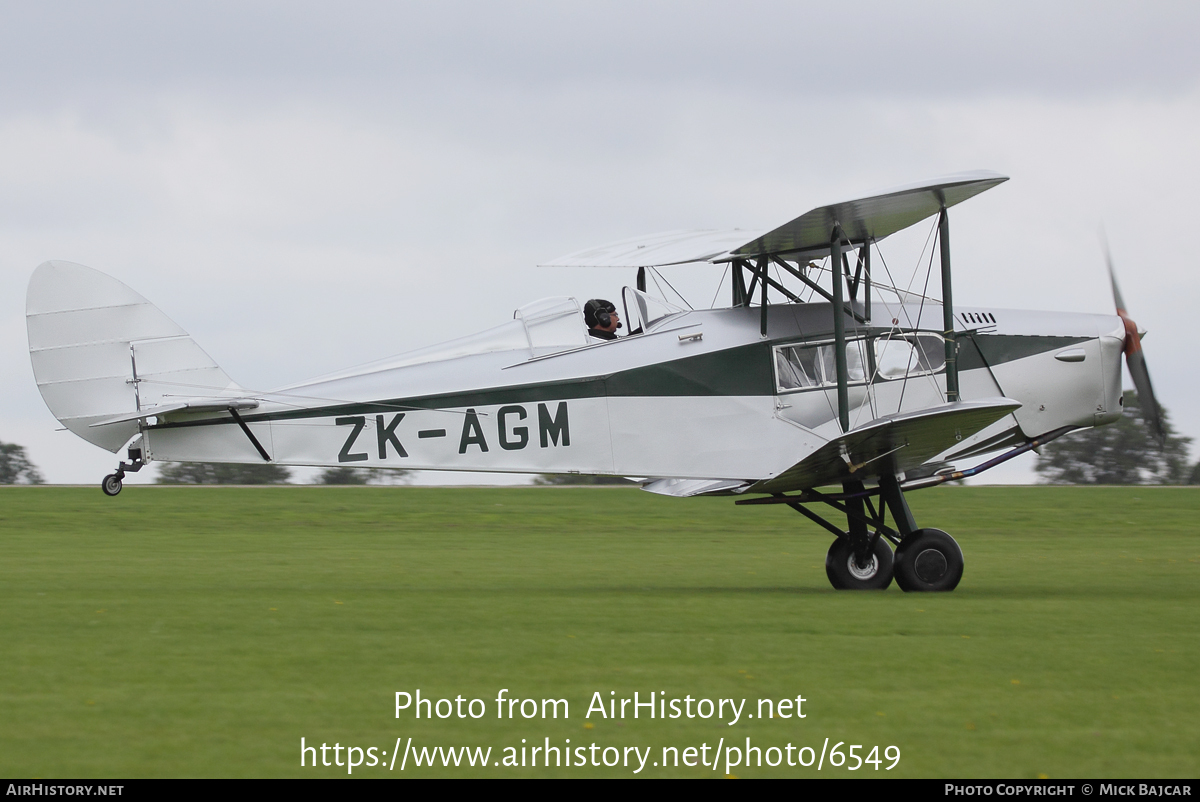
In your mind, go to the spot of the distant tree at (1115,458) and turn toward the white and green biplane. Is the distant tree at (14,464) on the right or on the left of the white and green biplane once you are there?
right

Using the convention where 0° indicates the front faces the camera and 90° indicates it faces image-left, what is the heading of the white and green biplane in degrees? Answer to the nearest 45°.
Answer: approximately 270°

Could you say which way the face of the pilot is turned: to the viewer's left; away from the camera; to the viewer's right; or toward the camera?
to the viewer's right

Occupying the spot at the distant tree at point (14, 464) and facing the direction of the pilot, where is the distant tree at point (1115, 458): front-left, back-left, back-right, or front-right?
front-left

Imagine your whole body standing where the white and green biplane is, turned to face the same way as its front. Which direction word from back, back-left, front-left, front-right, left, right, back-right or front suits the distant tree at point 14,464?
back-left

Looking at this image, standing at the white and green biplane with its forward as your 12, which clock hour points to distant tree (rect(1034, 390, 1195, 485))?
The distant tree is roughly at 10 o'clock from the white and green biplane.
